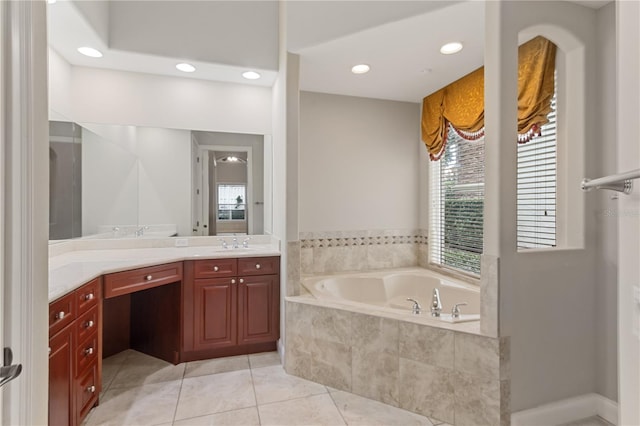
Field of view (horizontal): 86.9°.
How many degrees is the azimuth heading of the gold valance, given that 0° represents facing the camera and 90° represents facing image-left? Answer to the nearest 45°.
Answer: approximately 45°

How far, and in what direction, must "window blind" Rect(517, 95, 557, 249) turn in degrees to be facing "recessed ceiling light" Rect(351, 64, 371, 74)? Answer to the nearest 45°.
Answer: approximately 45° to its right

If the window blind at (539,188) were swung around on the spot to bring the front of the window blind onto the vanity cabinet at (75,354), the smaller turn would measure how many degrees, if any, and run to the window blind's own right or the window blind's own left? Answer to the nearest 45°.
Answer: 0° — it already faces it

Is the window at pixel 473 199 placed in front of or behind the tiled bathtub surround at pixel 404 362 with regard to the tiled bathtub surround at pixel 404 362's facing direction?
behind

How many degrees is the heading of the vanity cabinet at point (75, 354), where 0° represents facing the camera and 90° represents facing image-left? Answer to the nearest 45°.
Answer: approximately 315°
